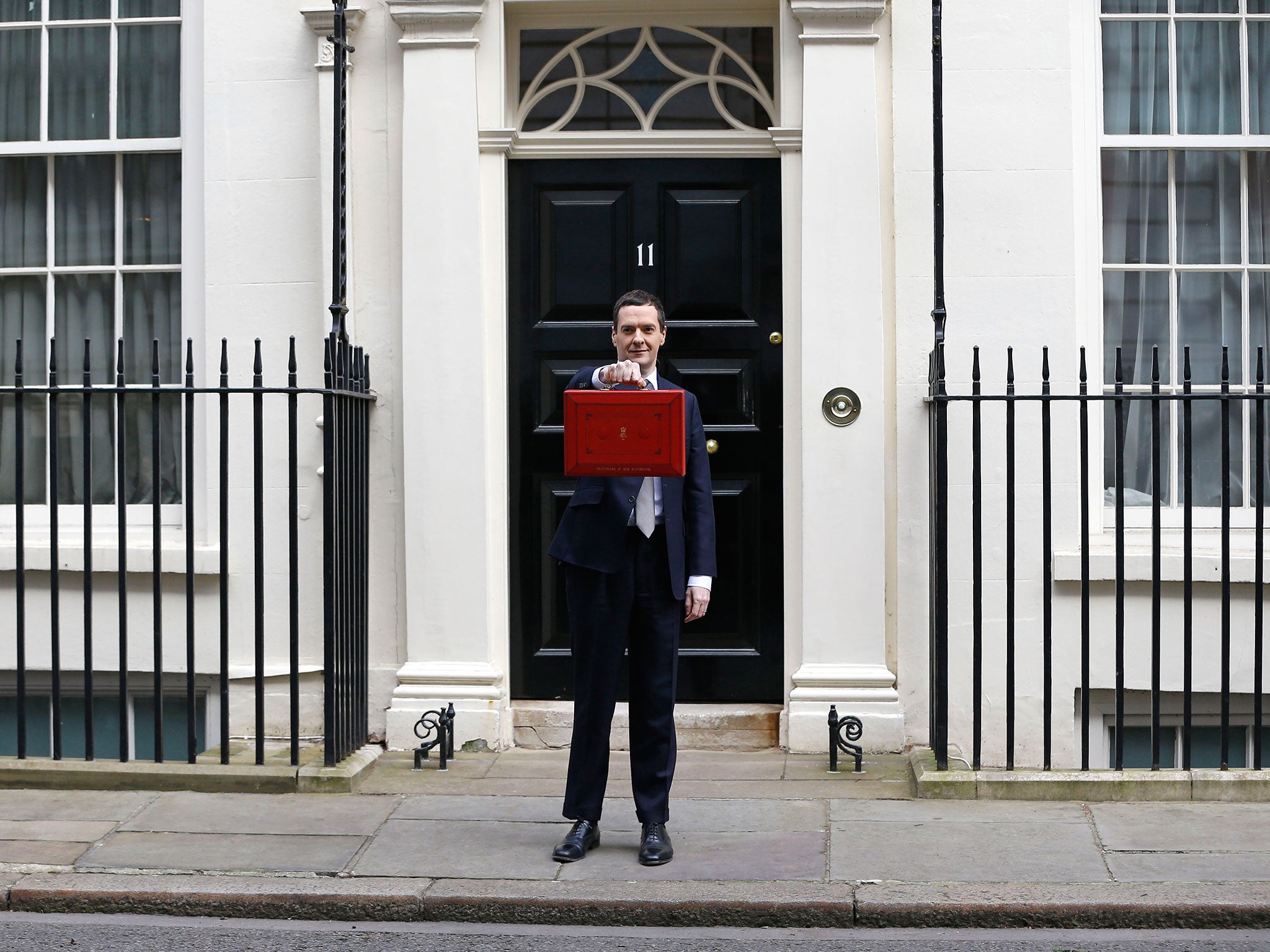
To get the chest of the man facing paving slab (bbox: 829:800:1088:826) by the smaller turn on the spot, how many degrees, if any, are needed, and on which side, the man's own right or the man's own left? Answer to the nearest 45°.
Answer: approximately 135° to the man's own left

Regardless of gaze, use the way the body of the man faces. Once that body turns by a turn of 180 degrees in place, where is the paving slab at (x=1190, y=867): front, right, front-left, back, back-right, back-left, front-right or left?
right

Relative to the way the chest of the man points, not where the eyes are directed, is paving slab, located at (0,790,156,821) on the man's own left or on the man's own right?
on the man's own right

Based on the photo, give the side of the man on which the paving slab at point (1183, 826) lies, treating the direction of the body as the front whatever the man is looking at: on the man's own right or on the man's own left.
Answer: on the man's own left

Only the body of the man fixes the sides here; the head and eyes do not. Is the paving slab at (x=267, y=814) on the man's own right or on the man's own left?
on the man's own right

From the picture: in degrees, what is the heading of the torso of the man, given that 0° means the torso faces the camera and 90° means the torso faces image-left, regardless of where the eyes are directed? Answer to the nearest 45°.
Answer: approximately 0°

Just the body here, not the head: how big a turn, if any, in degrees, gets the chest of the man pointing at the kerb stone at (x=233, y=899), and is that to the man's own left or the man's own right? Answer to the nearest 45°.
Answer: approximately 90° to the man's own right

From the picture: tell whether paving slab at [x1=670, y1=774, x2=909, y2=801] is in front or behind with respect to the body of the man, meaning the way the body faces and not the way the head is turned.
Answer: behind

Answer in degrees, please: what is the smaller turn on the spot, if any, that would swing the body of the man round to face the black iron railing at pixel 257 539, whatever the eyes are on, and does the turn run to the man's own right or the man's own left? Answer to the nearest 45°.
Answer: approximately 135° to the man's own right

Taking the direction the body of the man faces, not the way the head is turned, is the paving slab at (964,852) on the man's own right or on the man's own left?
on the man's own left
